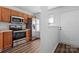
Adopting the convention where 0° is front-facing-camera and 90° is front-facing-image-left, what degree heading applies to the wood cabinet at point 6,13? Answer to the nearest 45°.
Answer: approximately 315°

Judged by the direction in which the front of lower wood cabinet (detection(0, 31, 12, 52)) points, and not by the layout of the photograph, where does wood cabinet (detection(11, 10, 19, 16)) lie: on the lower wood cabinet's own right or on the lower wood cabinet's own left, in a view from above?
on the lower wood cabinet's own left

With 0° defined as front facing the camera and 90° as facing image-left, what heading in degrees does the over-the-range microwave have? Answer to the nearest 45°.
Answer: approximately 315°
